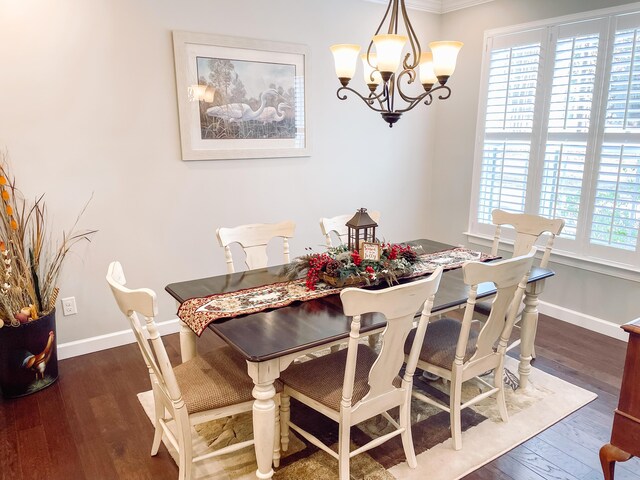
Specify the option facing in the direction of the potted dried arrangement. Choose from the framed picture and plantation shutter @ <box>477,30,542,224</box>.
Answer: the plantation shutter

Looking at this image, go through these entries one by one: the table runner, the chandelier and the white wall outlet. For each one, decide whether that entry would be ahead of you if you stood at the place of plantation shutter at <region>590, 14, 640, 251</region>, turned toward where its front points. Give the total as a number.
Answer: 3

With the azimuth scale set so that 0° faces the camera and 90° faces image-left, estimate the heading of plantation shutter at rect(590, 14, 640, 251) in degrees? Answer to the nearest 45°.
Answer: approximately 45°

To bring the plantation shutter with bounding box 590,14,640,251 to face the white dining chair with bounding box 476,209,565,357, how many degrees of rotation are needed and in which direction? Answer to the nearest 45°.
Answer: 0° — it already faces it

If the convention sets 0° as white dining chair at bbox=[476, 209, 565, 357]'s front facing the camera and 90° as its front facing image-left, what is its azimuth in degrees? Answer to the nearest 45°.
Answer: approximately 45°

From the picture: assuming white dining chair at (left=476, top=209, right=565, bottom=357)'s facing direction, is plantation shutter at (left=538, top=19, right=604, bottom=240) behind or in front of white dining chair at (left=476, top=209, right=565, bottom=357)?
behind

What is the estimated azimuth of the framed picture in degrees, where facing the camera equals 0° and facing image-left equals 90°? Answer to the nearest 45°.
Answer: approximately 315°
